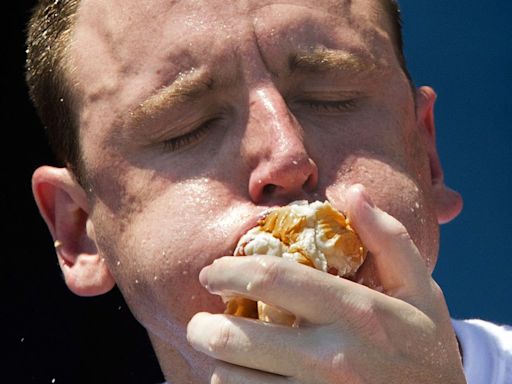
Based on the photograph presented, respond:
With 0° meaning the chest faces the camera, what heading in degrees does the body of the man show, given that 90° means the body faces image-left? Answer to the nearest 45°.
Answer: approximately 0°
